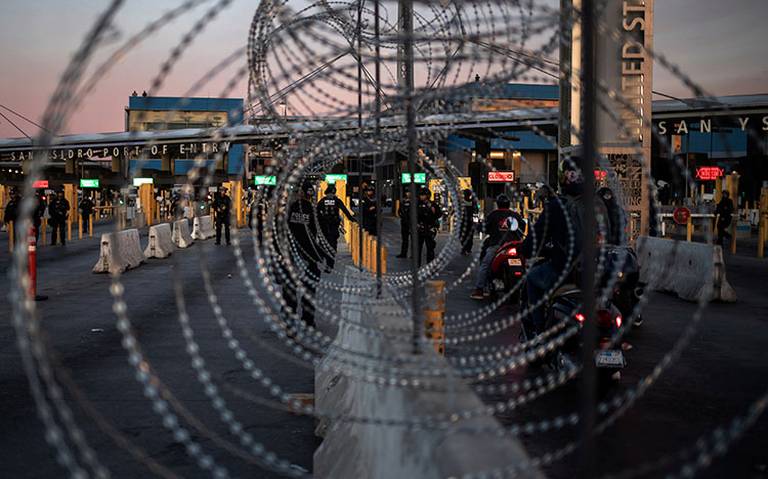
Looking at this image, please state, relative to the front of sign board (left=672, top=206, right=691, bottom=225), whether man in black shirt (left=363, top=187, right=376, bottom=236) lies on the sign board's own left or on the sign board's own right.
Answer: on the sign board's own right

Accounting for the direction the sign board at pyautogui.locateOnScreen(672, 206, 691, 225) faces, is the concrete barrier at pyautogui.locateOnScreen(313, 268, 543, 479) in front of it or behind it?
in front

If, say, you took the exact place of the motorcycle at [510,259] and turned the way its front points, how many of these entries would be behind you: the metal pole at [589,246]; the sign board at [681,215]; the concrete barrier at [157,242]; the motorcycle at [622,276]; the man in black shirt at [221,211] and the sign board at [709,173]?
2

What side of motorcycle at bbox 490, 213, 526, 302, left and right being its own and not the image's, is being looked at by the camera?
back

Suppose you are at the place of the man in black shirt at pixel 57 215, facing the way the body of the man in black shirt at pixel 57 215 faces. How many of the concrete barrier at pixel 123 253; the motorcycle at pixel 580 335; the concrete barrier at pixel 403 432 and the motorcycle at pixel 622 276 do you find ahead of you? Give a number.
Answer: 4

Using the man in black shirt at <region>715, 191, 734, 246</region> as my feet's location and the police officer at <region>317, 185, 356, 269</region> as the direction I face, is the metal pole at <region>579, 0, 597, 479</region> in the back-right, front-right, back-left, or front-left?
front-left

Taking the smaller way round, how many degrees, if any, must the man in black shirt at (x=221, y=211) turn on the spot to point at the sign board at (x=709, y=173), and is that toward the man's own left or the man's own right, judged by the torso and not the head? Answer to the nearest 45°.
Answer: approximately 90° to the man's own left

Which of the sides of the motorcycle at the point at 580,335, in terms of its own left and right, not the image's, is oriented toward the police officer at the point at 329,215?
front

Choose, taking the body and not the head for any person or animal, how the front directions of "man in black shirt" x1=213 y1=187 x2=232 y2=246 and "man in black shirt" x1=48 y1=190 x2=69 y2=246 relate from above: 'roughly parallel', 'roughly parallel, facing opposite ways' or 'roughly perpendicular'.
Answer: roughly parallel

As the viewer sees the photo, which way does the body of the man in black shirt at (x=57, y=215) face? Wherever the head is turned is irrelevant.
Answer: toward the camera

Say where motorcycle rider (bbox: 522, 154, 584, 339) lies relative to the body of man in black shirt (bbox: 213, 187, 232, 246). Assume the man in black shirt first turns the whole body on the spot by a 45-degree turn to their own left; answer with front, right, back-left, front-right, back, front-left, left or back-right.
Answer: front-right

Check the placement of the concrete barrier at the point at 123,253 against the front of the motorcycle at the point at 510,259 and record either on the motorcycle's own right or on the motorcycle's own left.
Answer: on the motorcycle's own left
